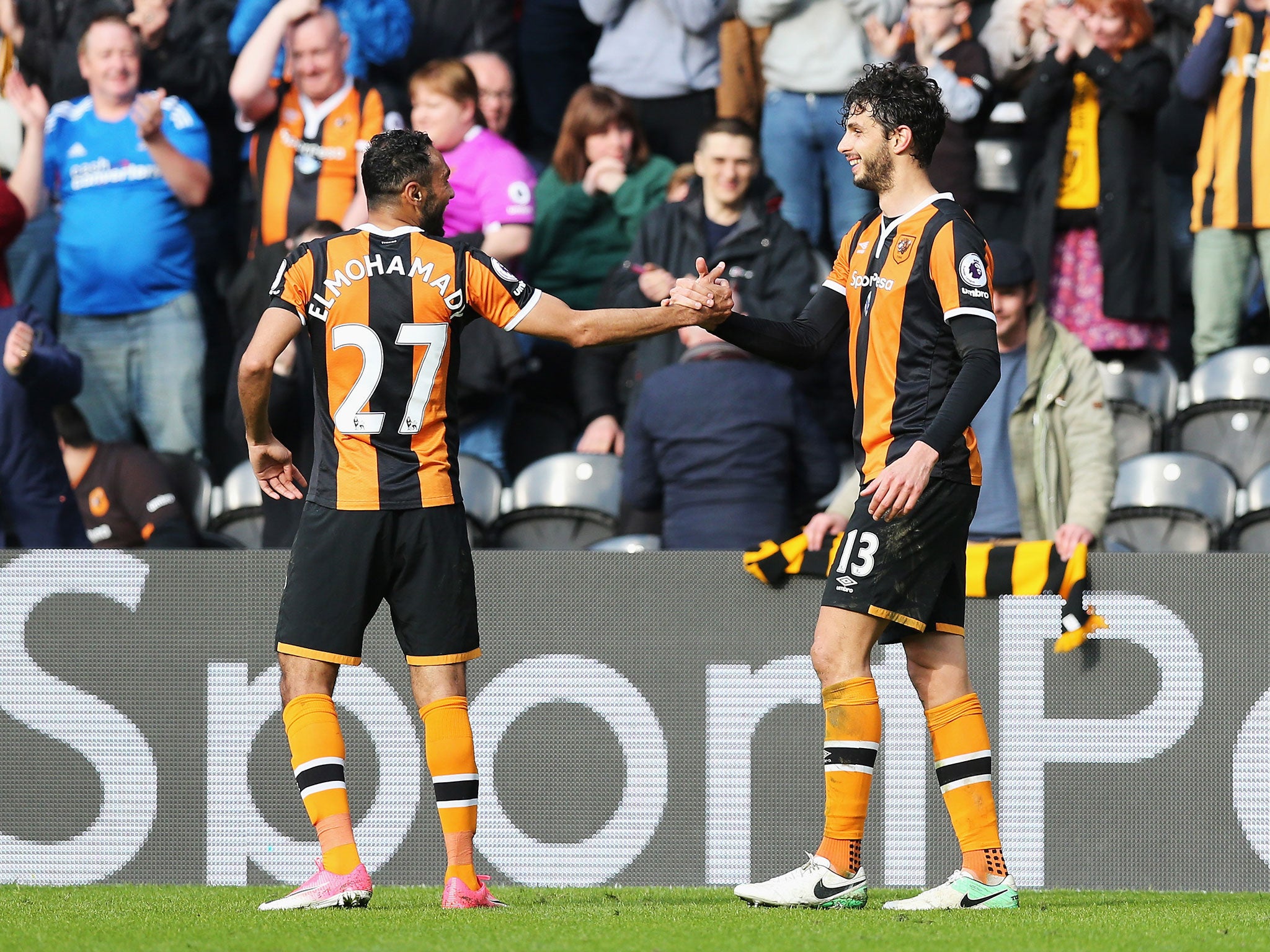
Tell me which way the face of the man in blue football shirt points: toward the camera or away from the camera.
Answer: toward the camera

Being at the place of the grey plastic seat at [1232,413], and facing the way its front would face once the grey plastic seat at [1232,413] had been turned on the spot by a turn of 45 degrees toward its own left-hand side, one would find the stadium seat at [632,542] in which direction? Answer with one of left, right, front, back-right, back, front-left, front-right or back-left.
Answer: right

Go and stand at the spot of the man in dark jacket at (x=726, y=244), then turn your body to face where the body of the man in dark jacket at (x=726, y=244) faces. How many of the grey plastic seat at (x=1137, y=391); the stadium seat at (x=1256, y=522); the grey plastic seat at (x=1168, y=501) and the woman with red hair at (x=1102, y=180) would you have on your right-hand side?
0

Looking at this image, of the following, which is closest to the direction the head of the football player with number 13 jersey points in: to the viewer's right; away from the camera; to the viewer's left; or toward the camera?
to the viewer's left

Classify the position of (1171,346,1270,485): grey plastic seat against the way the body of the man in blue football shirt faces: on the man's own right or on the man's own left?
on the man's own left

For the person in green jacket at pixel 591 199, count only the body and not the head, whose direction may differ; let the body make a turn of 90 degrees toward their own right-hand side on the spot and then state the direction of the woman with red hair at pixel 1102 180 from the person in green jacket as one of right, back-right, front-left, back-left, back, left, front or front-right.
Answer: back-left

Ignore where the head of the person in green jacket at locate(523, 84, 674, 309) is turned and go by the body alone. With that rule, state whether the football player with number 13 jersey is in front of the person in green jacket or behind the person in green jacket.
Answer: in front

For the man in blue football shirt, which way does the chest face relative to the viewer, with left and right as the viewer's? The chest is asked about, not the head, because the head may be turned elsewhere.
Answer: facing the viewer

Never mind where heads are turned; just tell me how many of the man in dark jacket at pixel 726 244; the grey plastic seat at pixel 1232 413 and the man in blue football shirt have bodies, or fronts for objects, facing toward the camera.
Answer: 3

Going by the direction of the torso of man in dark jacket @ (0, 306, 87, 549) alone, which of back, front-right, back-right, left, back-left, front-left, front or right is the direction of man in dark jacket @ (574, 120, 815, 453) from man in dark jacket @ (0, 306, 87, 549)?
back-left

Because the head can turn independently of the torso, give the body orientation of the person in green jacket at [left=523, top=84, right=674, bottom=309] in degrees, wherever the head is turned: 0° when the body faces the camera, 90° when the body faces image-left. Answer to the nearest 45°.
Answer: approximately 315°

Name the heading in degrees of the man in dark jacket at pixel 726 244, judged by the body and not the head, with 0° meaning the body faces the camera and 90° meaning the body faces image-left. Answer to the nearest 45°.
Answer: approximately 0°

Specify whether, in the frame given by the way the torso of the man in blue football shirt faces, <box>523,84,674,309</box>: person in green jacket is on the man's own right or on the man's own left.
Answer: on the man's own left

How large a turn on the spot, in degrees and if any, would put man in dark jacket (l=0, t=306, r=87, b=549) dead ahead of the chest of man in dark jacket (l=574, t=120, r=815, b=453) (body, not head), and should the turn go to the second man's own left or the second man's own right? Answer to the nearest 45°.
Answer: approximately 90° to the second man's own right

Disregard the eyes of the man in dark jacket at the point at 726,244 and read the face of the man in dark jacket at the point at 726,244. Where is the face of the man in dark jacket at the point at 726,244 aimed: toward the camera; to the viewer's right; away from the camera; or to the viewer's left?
toward the camera

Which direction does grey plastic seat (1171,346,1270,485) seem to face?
toward the camera

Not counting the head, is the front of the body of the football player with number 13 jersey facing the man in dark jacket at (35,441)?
no

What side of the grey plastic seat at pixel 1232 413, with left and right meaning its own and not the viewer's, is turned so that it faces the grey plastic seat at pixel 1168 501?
front
